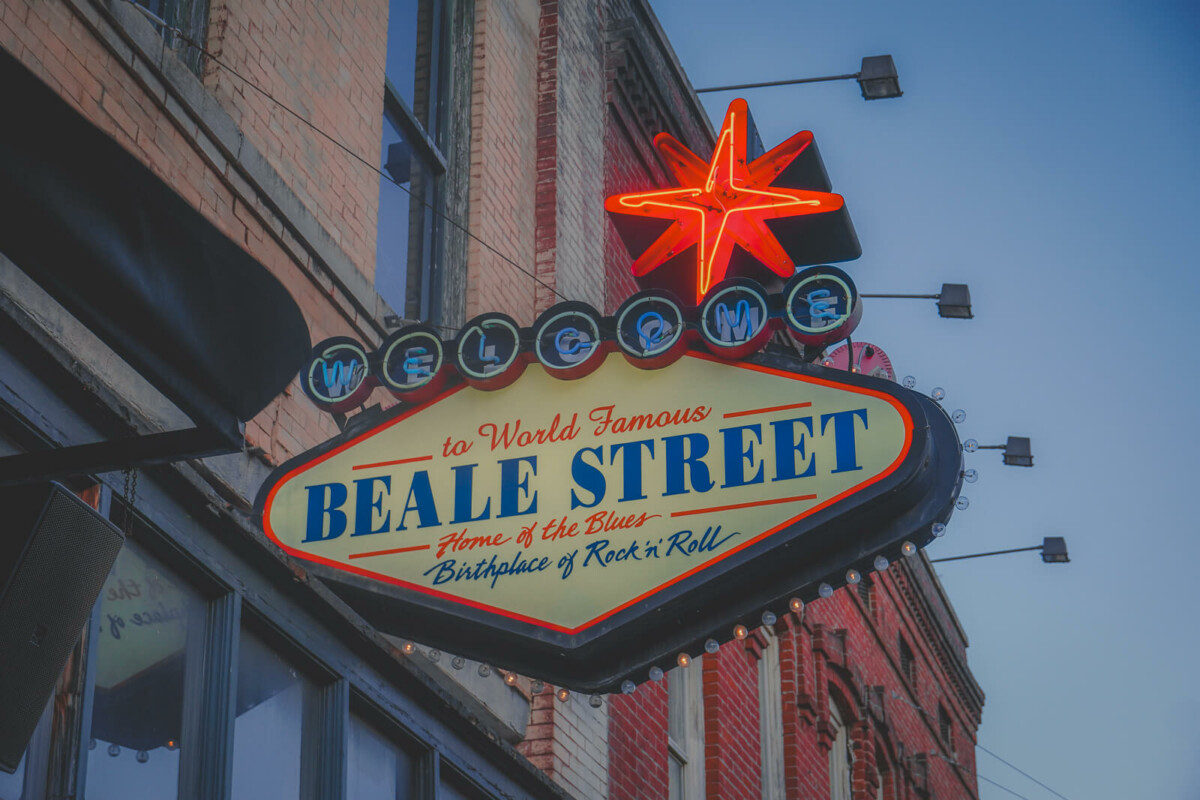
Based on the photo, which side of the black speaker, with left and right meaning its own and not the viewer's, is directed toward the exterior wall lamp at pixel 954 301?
left

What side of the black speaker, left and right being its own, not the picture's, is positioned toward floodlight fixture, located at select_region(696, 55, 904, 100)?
left

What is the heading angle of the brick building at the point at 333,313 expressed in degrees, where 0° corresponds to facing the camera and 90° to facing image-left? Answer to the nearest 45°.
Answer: approximately 315°

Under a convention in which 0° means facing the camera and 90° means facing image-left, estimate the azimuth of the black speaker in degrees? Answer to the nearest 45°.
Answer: approximately 315°
